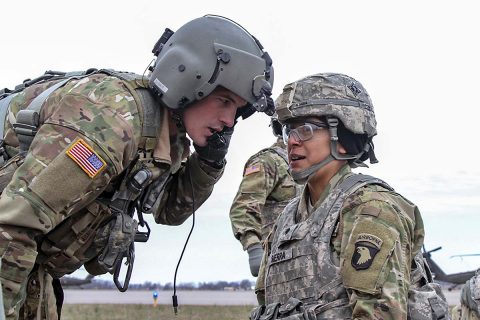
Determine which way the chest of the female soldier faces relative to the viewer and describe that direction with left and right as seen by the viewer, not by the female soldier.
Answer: facing the viewer and to the left of the viewer
